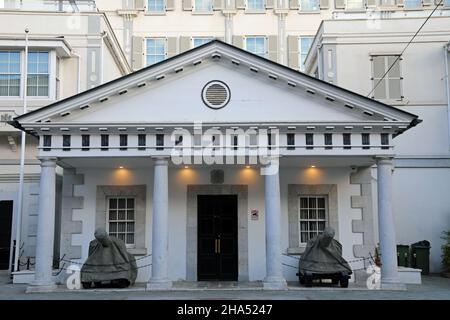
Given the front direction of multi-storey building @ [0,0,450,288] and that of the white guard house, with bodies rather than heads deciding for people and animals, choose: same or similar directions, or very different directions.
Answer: same or similar directions

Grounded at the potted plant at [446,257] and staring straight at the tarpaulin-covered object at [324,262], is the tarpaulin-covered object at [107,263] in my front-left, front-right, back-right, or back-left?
front-right

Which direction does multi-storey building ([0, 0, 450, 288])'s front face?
toward the camera

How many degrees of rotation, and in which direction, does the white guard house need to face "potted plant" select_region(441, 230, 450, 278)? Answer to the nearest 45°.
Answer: approximately 135° to its left

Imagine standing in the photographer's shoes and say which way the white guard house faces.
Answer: facing the viewer
